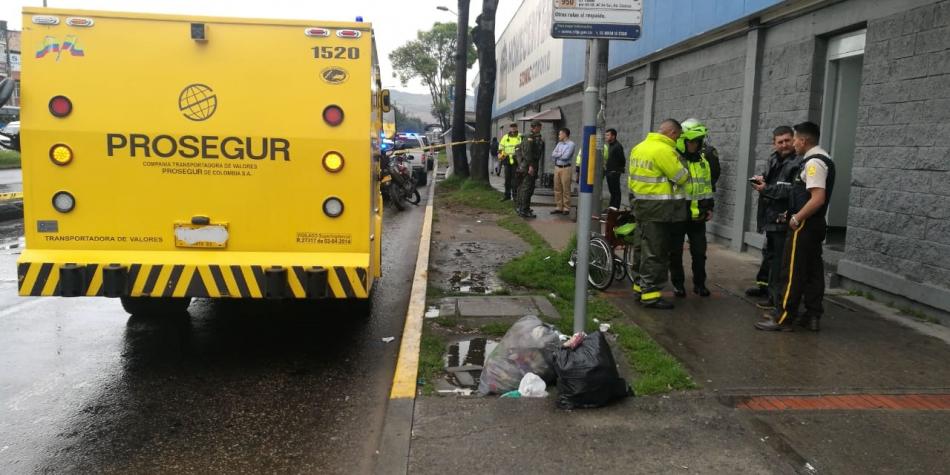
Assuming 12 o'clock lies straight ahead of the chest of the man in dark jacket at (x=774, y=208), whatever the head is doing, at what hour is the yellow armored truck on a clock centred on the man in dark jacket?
The yellow armored truck is roughly at 12 o'clock from the man in dark jacket.

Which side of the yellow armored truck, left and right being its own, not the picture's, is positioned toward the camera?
back

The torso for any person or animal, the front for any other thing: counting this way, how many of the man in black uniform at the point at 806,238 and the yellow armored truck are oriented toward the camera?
0

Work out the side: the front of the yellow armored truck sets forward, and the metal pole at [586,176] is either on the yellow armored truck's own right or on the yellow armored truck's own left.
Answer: on the yellow armored truck's own right

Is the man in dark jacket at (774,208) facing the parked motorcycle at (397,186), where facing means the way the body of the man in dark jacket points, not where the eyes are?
no

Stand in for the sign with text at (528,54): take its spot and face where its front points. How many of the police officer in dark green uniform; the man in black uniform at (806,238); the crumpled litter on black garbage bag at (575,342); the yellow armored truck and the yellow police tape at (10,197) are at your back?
0

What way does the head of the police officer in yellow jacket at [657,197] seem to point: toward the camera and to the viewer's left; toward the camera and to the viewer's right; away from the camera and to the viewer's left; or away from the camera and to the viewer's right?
away from the camera and to the viewer's right

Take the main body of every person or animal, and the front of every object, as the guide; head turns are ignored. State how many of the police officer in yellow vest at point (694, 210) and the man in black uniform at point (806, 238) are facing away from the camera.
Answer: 0

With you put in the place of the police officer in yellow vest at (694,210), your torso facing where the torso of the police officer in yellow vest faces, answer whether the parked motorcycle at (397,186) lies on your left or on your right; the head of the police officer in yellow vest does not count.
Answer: on your right

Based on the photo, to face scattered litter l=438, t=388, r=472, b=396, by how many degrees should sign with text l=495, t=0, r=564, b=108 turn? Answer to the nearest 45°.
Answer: approximately 45° to its left

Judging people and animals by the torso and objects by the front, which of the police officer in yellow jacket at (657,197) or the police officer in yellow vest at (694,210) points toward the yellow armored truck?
the police officer in yellow vest at (694,210)

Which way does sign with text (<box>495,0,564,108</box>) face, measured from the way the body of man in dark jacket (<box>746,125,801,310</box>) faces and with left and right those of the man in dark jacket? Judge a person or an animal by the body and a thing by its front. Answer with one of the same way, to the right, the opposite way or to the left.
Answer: the same way

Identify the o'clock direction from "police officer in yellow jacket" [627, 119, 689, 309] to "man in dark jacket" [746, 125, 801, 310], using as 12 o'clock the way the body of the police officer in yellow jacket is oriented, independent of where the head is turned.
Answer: The man in dark jacket is roughly at 1 o'clock from the police officer in yellow jacket.

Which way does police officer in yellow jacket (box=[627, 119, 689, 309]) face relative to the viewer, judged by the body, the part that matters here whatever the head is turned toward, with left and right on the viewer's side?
facing away from the viewer and to the right of the viewer

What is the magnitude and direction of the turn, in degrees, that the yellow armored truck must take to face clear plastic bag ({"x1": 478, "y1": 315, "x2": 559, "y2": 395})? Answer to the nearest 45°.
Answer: approximately 135° to its right

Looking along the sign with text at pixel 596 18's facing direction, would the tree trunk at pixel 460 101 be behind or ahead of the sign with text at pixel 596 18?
behind

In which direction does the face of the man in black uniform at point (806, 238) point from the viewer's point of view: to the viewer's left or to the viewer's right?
to the viewer's left

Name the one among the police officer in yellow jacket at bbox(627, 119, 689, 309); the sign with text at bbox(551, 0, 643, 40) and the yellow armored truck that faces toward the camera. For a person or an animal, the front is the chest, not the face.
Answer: the sign with text

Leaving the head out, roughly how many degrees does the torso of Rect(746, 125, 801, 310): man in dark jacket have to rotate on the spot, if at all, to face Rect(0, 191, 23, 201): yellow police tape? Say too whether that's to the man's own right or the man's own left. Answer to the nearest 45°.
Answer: approximately 45° to the man's own right

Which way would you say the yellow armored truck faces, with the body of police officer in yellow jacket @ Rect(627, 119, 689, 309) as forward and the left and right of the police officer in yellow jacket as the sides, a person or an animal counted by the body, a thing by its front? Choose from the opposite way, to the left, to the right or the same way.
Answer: to the left

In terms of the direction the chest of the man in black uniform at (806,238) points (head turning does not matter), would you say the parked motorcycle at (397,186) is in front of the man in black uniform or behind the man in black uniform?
in front

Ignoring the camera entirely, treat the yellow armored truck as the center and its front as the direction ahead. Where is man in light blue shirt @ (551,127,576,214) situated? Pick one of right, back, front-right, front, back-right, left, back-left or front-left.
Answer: front-right

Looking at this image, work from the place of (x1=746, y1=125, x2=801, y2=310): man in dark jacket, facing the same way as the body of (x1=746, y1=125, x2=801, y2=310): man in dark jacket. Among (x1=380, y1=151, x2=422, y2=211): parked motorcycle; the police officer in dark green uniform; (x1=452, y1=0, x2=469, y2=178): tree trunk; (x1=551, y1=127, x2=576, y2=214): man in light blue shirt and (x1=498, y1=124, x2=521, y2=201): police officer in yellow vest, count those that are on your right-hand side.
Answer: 5
